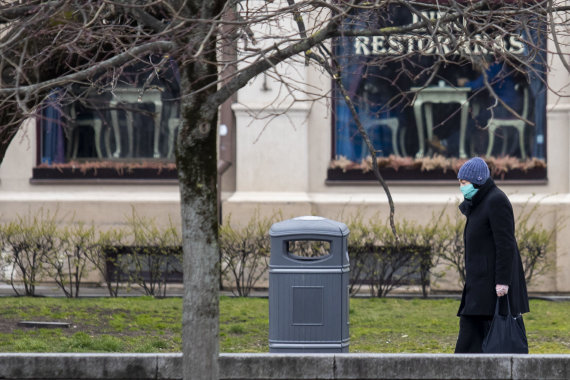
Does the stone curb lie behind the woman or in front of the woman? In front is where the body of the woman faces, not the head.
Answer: in front

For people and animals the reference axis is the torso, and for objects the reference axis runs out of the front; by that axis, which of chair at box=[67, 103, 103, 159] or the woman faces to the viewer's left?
the woman

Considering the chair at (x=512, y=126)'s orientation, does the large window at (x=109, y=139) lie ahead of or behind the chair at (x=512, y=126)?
ahead

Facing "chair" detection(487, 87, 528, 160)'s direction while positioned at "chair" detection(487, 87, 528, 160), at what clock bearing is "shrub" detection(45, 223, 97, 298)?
The shrub is roughly at 11 o'clock from the chair.

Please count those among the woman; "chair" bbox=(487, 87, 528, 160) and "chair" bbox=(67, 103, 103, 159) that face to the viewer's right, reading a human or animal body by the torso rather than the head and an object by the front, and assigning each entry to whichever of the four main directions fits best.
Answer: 1

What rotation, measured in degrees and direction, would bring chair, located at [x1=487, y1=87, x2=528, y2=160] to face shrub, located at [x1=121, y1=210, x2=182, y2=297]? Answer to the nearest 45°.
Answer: approximately 45° to its left

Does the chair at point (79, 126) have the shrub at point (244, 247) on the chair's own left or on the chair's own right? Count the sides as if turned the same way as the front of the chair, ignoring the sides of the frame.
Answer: on the chair's own right

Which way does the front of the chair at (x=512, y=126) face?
to the viewer's left

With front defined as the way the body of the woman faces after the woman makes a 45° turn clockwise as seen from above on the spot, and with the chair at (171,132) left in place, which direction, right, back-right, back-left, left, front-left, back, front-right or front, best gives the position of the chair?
front

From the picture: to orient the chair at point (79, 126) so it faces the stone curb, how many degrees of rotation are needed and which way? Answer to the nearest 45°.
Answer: approximately 90° to its right

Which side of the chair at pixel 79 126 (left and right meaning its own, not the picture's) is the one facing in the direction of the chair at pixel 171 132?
front

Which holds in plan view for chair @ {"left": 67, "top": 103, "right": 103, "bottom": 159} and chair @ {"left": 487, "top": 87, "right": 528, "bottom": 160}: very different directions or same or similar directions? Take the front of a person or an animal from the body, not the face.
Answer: very different directions

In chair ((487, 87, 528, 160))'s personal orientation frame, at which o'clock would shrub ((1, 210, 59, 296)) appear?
The shrub is roughly at 11 o'clock from the chair.

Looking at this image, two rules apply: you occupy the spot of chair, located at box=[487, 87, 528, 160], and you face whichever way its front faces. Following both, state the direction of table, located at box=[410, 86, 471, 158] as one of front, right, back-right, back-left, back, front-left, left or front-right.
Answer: front

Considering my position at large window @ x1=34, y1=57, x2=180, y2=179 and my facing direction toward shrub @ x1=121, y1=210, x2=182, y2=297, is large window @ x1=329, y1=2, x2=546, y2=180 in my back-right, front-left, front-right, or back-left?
front-left

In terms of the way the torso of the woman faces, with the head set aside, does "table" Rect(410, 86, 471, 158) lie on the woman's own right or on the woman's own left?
on the woman's own right

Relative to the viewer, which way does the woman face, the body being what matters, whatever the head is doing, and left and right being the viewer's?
facing to the left of the viewer

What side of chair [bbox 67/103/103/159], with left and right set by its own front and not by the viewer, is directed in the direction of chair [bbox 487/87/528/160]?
front

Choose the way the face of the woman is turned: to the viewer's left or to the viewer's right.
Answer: to the viewer's left

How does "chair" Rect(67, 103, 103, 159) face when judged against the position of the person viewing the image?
facing to the right of the viewer

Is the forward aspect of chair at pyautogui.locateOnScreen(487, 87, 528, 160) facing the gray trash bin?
no
